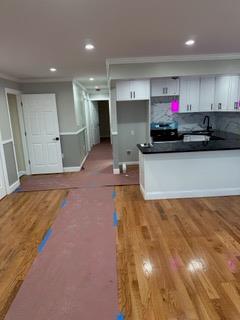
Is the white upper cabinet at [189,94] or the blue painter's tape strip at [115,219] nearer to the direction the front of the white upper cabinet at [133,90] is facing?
the blue painter's tape strip

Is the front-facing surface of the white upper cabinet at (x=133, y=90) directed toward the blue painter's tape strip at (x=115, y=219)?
yes

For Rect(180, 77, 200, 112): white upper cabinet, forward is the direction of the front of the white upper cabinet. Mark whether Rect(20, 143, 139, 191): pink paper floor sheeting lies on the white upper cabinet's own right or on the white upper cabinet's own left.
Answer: on the white upper cabinet's own right

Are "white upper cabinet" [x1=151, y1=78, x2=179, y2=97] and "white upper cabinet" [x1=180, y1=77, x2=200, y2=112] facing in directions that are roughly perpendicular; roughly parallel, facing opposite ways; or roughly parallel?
roughly parallel

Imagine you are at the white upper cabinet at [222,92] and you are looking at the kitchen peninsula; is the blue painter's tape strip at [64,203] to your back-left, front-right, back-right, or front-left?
front-right

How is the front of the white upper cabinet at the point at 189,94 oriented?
toward the camera

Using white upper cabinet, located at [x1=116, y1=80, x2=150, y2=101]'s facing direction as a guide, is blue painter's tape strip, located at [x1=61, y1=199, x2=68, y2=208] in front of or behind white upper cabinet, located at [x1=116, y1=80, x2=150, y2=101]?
in front

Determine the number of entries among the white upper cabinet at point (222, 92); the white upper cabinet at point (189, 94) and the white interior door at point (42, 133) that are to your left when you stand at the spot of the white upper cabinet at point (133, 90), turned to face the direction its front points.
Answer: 2

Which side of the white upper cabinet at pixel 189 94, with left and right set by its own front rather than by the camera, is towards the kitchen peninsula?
front

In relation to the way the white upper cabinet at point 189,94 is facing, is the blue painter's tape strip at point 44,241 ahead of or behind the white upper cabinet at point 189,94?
ahead

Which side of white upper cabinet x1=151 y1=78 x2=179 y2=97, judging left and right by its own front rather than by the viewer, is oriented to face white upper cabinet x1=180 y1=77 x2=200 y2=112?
left

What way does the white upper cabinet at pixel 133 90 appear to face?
toward the camera

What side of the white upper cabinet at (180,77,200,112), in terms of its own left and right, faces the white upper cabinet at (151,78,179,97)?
right

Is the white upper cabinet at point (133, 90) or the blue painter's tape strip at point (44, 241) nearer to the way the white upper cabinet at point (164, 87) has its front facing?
the blue painter's tape strip
